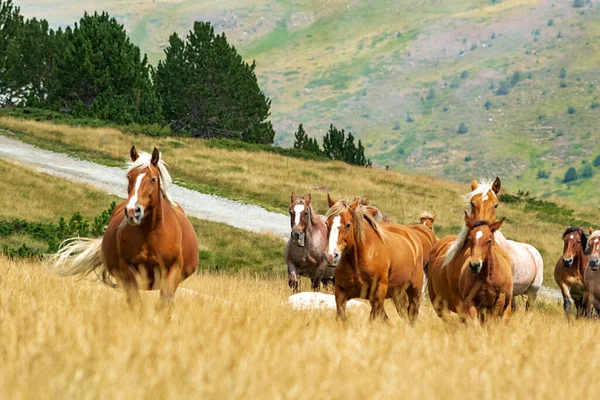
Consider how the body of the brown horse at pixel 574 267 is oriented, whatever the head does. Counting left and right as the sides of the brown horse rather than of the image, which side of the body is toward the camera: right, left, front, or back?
front

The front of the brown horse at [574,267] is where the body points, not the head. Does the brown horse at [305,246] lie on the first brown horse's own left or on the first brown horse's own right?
on the first brown horse's own right

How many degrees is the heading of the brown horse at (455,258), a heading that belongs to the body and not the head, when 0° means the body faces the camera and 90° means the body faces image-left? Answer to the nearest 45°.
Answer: approximately 315°

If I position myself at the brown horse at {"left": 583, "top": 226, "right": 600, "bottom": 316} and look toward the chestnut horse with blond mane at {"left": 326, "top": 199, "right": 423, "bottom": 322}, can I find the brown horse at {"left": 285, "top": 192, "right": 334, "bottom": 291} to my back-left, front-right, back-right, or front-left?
front-right

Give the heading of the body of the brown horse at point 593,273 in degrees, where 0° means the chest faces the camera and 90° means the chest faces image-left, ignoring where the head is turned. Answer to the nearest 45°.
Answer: approximately 0°

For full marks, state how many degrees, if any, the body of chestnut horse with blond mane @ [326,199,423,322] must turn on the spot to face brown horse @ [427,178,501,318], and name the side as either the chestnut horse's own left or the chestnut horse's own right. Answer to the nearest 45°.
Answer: approximately 180°

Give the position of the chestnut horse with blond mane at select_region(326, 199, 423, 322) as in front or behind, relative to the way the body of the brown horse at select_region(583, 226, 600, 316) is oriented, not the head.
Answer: in front

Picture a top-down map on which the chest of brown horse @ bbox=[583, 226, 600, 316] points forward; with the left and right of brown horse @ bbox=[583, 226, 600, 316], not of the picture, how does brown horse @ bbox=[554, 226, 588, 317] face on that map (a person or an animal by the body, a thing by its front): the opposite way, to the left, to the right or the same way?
the same way

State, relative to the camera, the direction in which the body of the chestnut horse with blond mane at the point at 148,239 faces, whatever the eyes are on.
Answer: toward the camera

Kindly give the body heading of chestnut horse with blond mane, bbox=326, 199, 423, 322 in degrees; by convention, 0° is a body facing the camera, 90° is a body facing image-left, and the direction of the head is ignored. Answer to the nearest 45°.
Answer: approximately 45°

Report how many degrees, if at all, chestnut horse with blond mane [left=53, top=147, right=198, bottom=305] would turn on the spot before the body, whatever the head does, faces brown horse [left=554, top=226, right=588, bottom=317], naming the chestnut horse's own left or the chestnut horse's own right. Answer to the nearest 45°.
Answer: approximately 135° to the chestnut horse's own left
